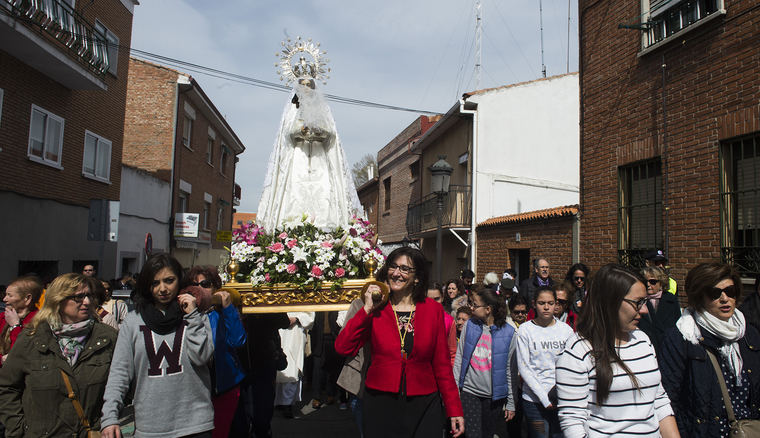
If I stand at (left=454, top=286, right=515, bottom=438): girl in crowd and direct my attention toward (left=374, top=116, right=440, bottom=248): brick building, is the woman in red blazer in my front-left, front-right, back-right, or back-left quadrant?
back-left

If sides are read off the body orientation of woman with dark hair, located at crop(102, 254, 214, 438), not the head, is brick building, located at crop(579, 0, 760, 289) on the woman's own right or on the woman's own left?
on the woman's own left

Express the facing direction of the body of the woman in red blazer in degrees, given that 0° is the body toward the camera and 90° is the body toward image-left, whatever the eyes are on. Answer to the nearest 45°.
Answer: approximately 0°

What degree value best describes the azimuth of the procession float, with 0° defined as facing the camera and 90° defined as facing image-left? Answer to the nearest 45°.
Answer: approximately 0°

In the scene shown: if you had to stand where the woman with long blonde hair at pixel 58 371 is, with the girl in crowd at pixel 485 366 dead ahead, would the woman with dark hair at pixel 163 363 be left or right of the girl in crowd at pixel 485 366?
right

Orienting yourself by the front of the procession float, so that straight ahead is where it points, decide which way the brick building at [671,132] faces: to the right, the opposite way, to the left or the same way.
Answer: to the right

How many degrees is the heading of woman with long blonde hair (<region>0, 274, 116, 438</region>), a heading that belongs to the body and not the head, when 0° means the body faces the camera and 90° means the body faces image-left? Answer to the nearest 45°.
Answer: approximately 315°

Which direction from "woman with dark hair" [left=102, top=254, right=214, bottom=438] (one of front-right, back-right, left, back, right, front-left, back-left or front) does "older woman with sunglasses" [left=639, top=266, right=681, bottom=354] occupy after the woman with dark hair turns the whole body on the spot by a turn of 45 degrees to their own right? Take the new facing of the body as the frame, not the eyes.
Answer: back-left

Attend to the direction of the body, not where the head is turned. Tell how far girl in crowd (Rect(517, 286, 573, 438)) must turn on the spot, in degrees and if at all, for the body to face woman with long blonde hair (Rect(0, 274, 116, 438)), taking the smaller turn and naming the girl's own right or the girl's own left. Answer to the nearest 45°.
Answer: approximately 45° to the girl's own right

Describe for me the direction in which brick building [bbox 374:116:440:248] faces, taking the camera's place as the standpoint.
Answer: facing to the left of the viewer
